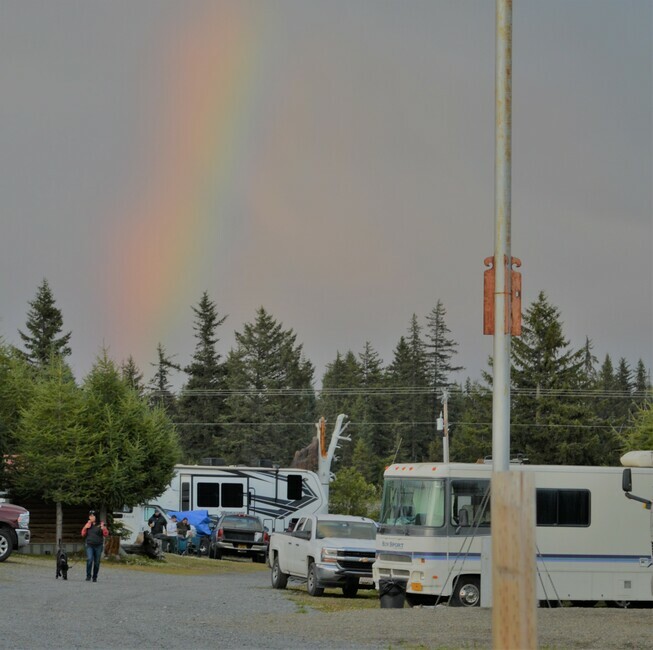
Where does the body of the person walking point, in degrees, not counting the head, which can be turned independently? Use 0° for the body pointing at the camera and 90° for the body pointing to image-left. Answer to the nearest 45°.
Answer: approximately 0°

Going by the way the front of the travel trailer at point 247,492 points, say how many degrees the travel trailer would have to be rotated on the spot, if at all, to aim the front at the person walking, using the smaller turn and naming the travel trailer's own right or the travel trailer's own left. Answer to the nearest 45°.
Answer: approximately 90° to the travel trailer's own right

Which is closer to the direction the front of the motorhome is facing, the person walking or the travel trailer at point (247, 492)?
the person walking

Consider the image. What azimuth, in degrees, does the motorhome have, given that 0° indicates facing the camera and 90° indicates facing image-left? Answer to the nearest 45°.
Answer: approximately 45°

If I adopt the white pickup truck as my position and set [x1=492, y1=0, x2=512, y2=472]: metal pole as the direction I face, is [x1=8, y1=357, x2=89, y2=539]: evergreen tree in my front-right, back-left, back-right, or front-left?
back-right

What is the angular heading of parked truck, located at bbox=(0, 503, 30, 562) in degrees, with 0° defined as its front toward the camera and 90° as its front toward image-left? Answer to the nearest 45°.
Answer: approximately 270°

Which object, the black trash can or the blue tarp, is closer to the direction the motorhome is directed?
the black trash can

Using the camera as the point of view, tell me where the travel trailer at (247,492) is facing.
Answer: facing to the right of the viewer

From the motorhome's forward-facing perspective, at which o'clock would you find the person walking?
The person walking is roughly at 2 o'clock from the motorhome.

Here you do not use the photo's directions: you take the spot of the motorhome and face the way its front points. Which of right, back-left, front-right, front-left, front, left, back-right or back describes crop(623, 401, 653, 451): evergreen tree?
back-right

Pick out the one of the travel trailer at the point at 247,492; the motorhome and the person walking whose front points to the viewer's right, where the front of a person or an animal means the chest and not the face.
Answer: the travel trailer
